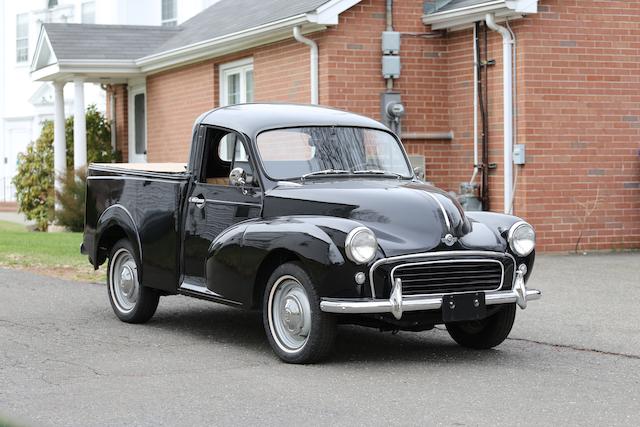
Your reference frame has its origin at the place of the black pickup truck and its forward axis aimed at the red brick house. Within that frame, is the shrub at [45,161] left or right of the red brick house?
left

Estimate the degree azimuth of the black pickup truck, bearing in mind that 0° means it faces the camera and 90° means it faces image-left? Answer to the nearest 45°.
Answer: approximately 315°

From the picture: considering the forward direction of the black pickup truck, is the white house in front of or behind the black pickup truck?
behind

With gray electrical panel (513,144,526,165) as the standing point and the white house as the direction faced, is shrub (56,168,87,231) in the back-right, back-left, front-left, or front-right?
front-left

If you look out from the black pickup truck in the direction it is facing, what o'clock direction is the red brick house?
The red brick house is roughly at 8 o'clock from the black pickup truck.

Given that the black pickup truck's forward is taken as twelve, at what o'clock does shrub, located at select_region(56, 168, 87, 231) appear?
The shrub is roughly at 7 o'clock from the black pickup truck.

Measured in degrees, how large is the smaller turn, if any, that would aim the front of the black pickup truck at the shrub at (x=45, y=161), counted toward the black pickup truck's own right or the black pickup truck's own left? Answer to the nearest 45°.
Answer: approximately 135° to the black pickup truck's own left
